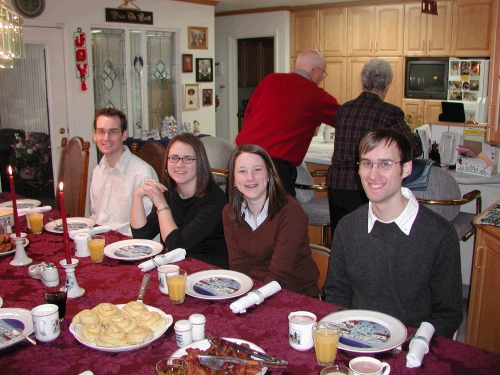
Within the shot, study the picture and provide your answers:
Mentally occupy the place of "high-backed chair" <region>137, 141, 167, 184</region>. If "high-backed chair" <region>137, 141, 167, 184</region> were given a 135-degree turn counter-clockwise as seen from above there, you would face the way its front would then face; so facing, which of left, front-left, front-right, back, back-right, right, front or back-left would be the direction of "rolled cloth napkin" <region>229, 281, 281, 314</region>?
right

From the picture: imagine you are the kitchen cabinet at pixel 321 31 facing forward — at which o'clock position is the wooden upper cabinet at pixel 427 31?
The wooden upper cabinet is roughly at 10 o'clock from the kitchen cabinet.

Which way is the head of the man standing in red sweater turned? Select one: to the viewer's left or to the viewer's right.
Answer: to the viewer's right

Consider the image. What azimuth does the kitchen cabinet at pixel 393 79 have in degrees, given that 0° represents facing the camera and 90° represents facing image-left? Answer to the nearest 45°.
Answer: approximately 0°

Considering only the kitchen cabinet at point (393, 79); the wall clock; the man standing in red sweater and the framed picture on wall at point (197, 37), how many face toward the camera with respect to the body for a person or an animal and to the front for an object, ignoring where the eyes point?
3

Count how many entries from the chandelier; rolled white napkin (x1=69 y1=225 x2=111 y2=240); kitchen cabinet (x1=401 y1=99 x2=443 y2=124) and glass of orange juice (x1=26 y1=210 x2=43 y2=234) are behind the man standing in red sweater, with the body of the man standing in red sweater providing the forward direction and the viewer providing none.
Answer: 3

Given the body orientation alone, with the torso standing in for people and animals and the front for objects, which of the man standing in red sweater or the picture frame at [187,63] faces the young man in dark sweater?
the picture frame

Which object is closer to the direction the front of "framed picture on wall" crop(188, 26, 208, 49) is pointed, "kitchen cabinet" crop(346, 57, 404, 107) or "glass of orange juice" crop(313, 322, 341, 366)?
the glass of orange juice

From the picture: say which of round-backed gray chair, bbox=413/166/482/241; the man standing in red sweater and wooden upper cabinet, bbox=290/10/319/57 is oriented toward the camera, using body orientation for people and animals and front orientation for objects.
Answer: the wooden upper cabinet

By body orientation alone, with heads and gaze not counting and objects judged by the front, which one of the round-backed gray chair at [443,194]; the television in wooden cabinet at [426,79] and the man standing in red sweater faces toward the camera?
the television in wooden cabinet

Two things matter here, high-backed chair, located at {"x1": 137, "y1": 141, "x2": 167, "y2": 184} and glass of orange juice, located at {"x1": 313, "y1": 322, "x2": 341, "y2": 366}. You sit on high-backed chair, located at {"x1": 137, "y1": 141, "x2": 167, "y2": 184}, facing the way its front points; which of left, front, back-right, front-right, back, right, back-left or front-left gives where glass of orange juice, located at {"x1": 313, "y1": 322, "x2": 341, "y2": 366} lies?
front-left

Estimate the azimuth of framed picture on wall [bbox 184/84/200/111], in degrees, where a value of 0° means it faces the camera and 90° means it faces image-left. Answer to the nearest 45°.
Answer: approximately 0°
